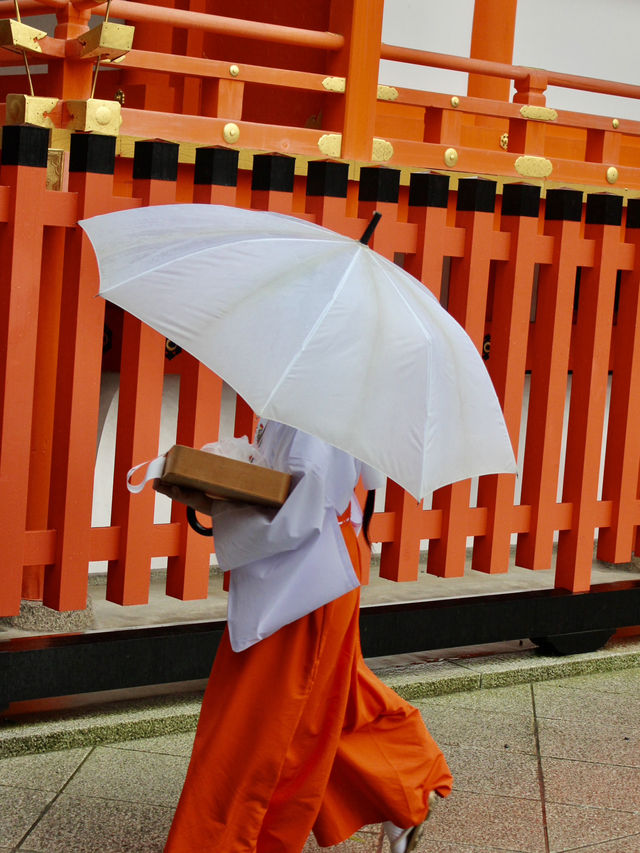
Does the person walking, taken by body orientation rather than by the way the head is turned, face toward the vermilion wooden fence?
no

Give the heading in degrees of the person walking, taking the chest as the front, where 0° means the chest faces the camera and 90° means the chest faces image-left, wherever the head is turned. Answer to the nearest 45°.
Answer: approximately 90°
